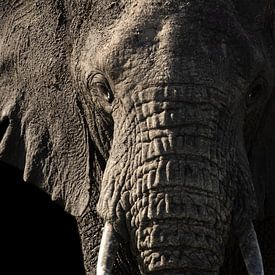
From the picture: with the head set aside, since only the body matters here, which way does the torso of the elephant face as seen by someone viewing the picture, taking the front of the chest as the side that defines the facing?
toward the camera
